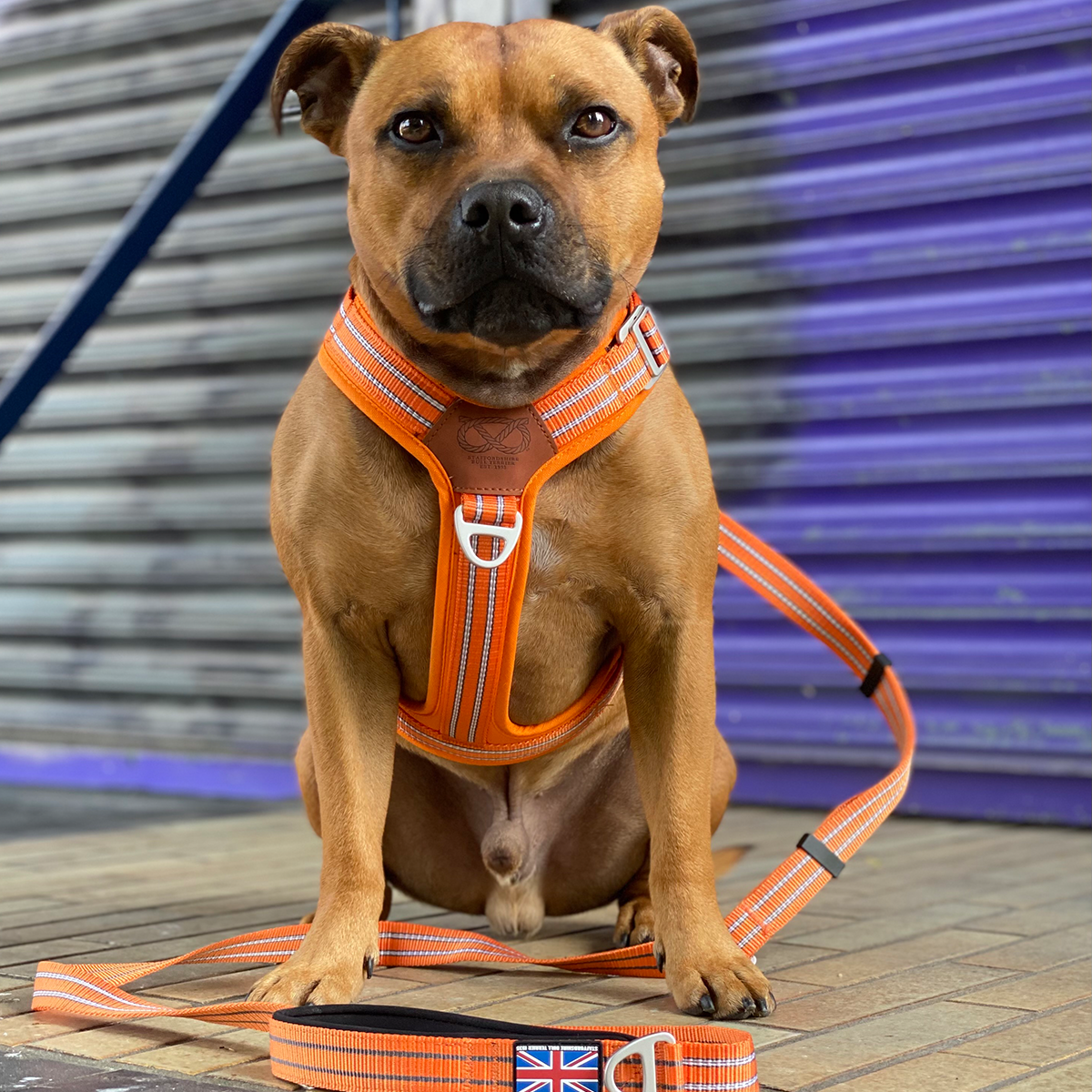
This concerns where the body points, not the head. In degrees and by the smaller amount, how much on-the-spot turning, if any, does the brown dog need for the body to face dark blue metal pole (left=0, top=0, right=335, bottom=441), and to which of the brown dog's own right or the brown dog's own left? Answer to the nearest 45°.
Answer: approximately 135° to the brown dog's own right

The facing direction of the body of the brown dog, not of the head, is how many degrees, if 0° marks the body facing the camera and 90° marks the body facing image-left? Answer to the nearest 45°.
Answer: approximately 0°
